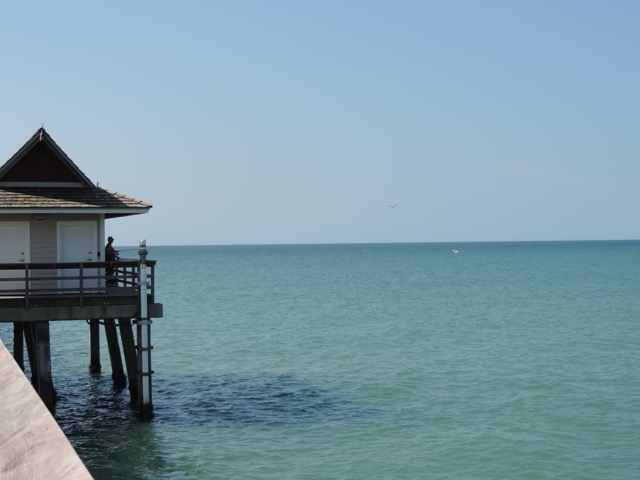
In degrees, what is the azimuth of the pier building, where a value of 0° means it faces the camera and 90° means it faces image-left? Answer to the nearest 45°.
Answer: approximately 0°
